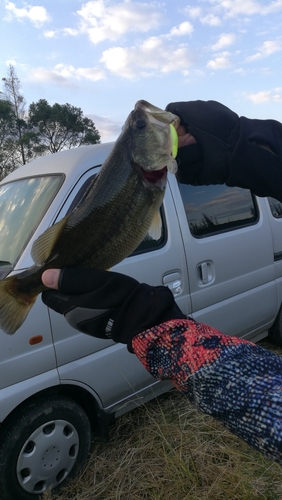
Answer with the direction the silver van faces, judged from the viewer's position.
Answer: facing the viewer and to the left of the viewer

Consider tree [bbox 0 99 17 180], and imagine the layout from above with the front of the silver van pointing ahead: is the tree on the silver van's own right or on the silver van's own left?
on the silver van's own right

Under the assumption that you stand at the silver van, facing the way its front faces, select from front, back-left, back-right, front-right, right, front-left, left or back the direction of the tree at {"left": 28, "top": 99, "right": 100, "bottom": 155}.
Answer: back-right
